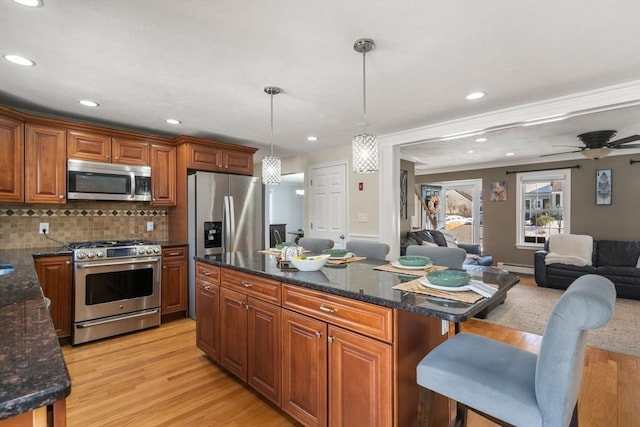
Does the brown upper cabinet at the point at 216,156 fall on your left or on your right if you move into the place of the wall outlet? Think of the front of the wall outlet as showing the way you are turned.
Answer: on your left

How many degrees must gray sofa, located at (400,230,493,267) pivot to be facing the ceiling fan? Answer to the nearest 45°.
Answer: approximately 45° to its left

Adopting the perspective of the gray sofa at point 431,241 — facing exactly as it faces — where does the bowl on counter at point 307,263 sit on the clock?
The bowl on counter is roughly at 2 o'clock from the gray sofa.

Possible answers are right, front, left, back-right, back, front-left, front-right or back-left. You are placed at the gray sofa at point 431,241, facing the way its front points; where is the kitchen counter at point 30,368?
front-right

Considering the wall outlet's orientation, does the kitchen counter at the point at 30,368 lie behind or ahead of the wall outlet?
ahead

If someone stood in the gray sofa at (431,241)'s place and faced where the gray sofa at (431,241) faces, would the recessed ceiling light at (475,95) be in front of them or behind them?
in front

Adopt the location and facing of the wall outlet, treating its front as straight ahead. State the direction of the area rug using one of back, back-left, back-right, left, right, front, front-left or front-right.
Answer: front-left

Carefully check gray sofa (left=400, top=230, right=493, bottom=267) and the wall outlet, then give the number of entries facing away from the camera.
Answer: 0

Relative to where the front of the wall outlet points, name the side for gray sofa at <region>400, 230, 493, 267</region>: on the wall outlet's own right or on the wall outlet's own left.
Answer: on the wall outlet's own left

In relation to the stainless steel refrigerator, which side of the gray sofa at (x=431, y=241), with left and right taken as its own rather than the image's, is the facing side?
right

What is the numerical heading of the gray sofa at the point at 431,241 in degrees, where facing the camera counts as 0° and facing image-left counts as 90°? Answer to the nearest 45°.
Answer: approximately 315°

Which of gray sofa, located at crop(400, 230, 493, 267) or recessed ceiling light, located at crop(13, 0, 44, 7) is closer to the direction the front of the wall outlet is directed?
the recessed ceiling light
